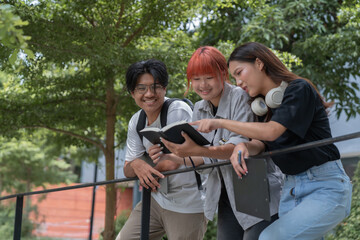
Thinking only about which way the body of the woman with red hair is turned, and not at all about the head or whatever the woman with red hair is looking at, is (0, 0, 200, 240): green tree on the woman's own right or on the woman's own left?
on the woman's own right

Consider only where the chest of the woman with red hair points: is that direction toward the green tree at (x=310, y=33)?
no

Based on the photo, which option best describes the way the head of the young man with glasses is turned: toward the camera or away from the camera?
toward the camera

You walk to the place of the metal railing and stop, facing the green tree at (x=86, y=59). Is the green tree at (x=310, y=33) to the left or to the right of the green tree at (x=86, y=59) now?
right

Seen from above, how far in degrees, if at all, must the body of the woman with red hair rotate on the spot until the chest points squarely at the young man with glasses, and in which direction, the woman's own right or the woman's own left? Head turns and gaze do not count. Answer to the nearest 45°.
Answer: approximately 90° to the woman's own right

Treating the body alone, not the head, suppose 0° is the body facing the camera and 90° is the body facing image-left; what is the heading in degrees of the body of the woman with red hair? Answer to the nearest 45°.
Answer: approximately 45°
